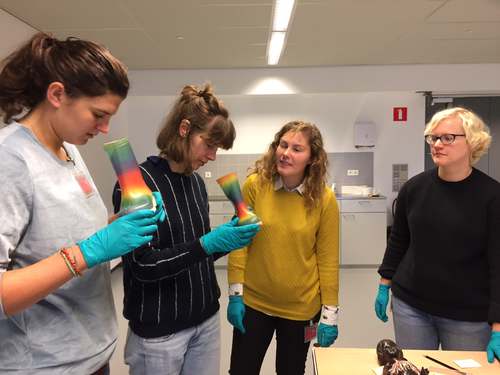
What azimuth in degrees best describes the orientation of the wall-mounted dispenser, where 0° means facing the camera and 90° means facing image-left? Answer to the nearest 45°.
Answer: approximately 0°

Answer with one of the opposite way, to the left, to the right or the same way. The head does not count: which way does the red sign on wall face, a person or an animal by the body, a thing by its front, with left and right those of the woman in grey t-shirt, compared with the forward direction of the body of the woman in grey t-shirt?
to the right

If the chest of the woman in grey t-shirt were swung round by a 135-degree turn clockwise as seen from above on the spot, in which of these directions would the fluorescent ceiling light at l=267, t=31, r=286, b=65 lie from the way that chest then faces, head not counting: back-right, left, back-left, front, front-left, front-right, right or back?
back-right

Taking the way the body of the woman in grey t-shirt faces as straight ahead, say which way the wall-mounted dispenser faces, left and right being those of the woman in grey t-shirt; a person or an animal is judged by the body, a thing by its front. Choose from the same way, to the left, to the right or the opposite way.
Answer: to the right

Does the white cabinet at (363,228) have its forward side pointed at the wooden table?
yes

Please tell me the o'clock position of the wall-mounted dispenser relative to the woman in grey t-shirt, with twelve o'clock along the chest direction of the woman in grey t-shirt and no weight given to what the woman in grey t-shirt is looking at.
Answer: The wall-mounted dispenser is roughly at 9 o'clock from the woman in grey t-shirt.

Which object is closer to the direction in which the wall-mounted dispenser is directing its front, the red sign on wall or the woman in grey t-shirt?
the woman in grey t-shirt

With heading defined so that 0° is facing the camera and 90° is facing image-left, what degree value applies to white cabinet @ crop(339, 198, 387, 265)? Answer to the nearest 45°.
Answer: approximately 0°

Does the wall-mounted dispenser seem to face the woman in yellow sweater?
yes
